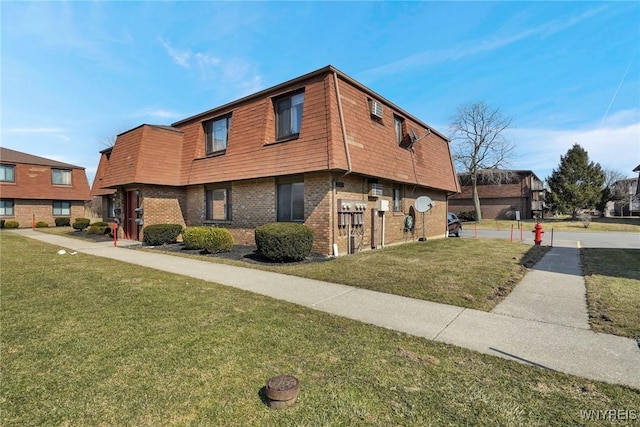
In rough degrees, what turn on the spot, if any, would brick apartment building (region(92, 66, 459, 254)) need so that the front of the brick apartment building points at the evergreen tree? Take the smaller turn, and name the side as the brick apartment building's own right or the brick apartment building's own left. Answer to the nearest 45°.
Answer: approximately 180°

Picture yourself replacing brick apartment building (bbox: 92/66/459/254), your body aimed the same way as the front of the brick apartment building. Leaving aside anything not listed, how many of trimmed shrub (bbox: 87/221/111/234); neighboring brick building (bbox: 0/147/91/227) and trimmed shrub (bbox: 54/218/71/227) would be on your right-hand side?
3

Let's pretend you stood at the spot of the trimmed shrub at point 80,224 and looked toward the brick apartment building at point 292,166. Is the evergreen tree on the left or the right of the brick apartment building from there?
left

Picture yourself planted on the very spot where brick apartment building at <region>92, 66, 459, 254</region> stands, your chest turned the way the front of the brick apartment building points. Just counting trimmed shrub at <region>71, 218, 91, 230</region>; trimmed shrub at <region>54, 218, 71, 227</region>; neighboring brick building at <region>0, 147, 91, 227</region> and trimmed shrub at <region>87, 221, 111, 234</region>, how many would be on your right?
4

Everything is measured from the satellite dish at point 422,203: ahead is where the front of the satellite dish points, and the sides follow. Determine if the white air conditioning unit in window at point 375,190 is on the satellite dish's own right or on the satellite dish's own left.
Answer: on the satellite dish's own right

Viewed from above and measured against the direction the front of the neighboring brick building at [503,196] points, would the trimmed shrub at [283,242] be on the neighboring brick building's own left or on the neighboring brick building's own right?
on the neighboring brick building's own right
